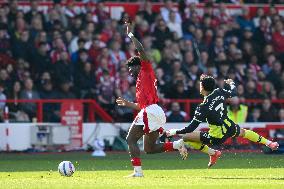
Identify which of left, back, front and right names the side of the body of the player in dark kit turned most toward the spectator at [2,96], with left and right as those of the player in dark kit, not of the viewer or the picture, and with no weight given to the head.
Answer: front

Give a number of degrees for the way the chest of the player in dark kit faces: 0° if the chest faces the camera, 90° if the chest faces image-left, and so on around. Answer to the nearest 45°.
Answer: approximately 135°

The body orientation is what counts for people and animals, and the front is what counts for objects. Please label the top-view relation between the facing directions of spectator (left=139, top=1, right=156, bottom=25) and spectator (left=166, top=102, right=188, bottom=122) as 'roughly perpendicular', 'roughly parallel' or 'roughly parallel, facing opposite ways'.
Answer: roughly parallel

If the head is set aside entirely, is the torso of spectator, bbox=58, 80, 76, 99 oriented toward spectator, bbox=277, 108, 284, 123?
no

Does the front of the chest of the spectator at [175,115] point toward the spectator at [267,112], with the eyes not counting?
no

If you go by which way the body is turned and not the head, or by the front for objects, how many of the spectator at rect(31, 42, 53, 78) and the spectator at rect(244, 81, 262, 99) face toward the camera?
2

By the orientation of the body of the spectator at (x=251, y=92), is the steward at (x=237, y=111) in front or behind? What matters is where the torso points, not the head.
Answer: in front

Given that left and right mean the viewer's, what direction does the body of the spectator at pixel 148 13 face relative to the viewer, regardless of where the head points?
facing the viewer

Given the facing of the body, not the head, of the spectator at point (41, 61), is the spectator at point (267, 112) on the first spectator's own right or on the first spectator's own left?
on the first spectator's own left

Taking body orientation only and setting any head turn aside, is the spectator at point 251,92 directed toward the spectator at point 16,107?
no

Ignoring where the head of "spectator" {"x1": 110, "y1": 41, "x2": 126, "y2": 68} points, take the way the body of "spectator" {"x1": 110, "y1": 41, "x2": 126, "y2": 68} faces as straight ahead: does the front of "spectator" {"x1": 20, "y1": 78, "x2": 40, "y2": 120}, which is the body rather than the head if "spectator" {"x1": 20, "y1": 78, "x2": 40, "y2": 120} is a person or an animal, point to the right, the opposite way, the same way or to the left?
the same way

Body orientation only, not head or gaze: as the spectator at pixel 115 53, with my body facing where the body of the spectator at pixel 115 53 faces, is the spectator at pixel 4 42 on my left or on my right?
on my right

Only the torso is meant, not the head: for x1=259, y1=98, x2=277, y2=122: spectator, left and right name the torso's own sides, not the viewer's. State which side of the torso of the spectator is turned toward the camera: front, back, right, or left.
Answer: front

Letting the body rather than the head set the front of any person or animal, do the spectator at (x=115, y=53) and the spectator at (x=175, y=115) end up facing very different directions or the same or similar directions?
same or similar directions

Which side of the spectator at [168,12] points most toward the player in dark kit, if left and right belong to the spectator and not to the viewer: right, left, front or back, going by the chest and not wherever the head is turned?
front
